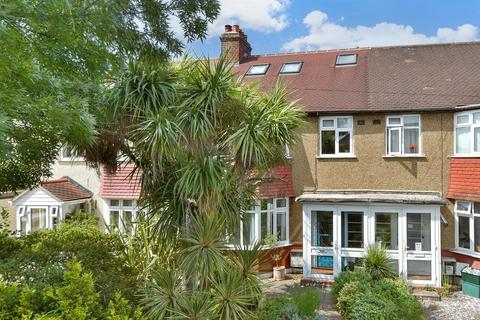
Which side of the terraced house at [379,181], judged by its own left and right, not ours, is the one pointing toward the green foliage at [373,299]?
front

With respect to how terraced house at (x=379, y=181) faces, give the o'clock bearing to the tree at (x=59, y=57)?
The tree is roughly at 1 o'clock from the terraced house.

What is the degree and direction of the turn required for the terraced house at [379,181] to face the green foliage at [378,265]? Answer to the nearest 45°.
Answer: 0° — it already faces it

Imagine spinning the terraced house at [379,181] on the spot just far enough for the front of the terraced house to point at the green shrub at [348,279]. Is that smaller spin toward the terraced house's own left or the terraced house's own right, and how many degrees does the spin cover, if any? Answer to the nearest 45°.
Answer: approximately 45° to the terraced house's own right

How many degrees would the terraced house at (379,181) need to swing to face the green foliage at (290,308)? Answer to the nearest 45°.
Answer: approximately 45° to its right

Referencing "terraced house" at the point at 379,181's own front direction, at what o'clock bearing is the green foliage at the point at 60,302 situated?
The green foliage is roughly at 1 o'clock from the terraced house.

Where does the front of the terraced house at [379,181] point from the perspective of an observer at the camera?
facing the viewer

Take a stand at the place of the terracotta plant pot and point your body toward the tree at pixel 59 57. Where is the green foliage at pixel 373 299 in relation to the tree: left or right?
left

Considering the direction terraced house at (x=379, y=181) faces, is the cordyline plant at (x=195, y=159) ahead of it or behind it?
ahead

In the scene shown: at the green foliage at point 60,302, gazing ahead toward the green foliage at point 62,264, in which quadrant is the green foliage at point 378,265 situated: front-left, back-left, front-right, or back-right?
front-right
